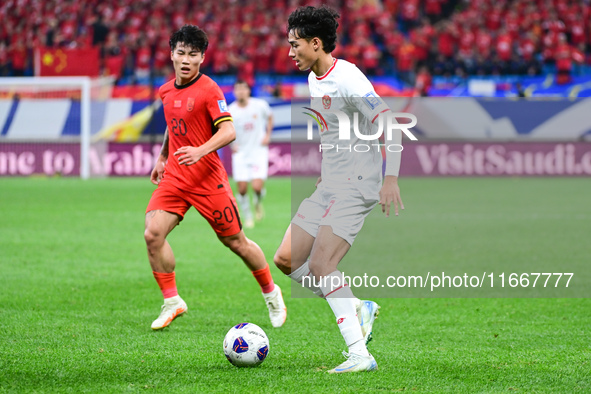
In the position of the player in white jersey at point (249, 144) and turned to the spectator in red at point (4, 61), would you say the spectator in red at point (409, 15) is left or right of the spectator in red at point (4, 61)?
right

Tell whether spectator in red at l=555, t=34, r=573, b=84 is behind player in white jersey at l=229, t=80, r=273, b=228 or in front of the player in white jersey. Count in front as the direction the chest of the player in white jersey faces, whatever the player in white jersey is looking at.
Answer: behind

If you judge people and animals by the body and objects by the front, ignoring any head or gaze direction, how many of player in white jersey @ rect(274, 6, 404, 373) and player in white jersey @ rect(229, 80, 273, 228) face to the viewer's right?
0

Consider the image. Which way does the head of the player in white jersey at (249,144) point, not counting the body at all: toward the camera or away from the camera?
toward the camera

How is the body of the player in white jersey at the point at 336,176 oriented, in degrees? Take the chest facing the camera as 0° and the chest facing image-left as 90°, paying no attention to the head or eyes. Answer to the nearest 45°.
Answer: approximately 45°

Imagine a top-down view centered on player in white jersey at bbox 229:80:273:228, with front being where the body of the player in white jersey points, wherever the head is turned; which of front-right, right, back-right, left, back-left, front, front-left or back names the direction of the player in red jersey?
front

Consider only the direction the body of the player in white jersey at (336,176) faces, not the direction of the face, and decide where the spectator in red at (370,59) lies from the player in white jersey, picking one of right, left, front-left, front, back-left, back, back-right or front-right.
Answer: back-right

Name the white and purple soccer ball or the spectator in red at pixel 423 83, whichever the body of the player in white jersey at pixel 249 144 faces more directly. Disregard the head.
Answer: the white and purple soccer ball

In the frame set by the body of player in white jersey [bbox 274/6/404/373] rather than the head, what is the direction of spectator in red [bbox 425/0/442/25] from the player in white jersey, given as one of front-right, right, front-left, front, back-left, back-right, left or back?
back-right

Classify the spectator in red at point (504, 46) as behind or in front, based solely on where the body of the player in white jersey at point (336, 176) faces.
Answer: behind

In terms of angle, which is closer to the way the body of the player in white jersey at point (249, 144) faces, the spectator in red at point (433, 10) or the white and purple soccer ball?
the white and purple soccer ball

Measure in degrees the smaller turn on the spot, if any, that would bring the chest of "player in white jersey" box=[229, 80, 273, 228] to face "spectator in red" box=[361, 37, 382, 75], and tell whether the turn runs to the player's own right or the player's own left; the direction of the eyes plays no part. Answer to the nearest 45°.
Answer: approximately 180°

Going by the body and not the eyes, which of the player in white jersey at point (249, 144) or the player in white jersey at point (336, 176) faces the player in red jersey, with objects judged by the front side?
the player in white jersey at point (249, 144)

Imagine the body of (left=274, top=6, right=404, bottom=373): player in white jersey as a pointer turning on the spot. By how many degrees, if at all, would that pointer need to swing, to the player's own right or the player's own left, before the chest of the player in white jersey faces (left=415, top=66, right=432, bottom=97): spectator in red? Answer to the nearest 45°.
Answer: approximately 135° to the player's own right

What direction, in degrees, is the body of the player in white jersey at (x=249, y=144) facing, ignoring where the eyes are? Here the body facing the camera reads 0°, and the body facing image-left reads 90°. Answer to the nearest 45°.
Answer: approximately 0°
